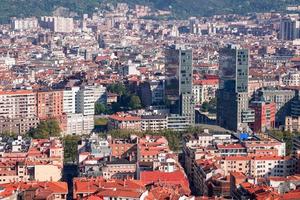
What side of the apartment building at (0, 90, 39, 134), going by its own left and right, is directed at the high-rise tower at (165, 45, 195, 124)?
left

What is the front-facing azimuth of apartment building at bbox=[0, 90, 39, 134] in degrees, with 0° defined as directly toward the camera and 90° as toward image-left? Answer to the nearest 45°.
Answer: approximately 0°

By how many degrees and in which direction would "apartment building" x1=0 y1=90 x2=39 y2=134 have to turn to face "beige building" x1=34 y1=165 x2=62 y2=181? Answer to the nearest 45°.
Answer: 0° — it already faces it

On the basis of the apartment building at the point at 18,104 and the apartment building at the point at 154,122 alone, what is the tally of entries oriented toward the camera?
2
